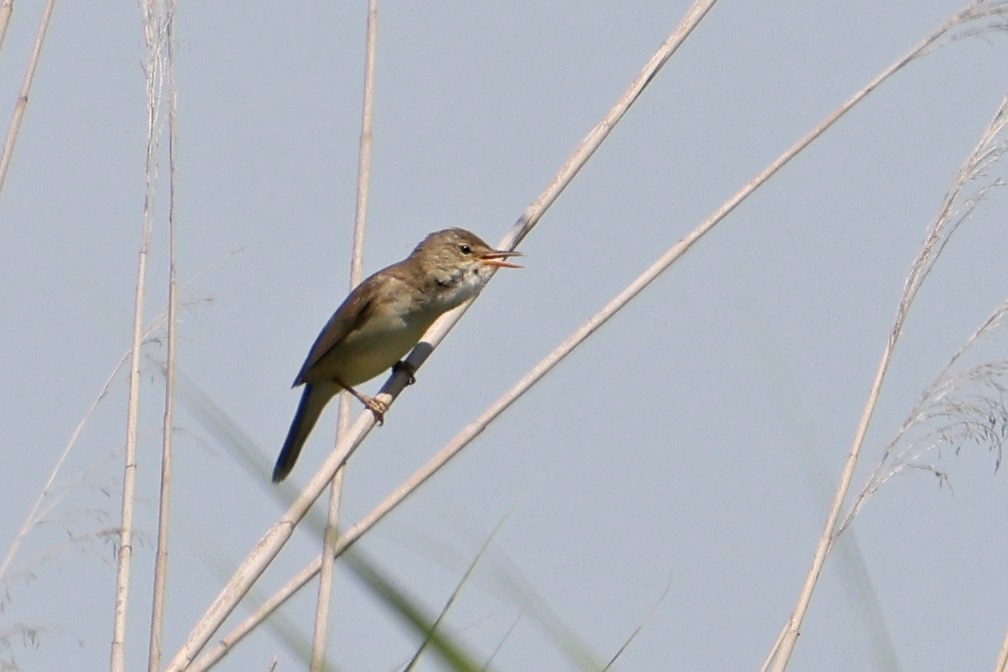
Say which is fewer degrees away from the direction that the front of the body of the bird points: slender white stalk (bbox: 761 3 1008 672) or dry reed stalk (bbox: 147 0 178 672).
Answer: the slender white stalk

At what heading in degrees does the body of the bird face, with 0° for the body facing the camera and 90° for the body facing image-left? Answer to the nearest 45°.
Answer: approximately 270°
